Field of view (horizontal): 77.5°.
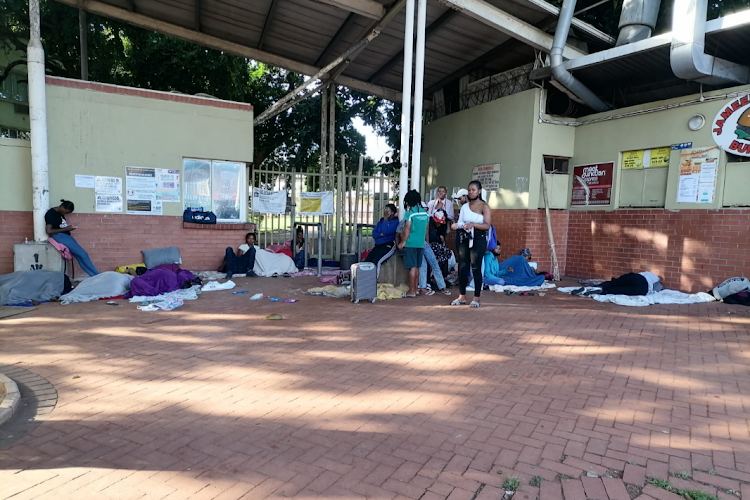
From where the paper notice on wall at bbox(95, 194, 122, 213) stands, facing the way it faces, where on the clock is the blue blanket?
The blue blanket is roughly at 10 o'clock from the paper notice on wall.

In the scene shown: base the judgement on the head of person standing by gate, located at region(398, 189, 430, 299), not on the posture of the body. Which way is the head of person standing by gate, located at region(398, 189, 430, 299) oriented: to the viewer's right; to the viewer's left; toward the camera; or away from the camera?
away from the camera

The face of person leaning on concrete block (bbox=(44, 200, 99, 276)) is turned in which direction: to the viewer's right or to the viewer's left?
to the viewer's right

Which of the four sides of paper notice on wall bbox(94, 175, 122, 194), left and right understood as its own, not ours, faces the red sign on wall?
left

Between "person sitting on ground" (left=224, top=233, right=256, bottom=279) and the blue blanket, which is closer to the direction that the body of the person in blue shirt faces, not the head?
the person sitting on ground

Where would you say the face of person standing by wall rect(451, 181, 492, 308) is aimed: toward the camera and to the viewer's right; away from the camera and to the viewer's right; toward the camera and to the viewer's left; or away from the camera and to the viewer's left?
toward the camera and to the viewer's left

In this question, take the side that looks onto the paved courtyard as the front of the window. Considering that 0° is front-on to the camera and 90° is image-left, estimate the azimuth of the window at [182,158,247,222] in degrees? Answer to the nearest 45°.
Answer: approximately 0°

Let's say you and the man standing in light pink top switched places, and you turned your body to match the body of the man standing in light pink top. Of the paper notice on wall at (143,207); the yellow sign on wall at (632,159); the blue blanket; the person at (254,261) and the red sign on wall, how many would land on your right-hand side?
2
